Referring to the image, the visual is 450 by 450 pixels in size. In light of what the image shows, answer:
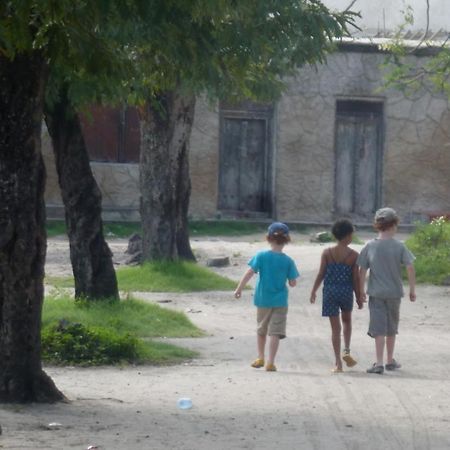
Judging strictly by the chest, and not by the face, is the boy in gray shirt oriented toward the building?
yes

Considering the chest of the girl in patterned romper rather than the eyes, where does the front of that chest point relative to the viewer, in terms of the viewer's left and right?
facing away from the viewer

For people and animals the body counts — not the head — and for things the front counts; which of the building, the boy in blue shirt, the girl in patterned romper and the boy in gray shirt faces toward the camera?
the building

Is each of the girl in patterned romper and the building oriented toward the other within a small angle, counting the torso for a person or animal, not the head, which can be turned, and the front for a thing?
yes

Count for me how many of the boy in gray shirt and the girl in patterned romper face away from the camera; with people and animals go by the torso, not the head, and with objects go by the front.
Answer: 2

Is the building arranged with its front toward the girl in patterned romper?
yes

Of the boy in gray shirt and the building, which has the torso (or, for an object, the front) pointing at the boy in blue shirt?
the building

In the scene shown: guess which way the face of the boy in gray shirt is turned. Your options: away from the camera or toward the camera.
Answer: away from the camera

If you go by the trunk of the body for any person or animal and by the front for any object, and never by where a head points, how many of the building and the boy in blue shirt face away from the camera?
1

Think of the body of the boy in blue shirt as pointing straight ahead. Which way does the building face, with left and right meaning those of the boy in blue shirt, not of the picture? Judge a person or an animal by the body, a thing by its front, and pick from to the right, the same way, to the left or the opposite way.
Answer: the opposite way

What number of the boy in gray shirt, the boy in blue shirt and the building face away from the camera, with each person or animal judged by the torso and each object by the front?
2

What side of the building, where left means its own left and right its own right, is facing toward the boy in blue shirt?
front

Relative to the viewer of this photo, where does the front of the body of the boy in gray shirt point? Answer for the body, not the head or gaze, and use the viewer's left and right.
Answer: facing away from the viewer

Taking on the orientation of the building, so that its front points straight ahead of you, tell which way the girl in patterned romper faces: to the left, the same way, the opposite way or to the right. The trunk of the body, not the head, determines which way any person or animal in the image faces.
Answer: the opposite way

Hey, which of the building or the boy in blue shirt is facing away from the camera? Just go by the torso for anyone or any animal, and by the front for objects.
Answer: the boy in blue shirt

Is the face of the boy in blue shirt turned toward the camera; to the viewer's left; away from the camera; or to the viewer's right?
away from the camera

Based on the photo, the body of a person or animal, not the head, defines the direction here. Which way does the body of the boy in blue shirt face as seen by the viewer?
away from the camera
